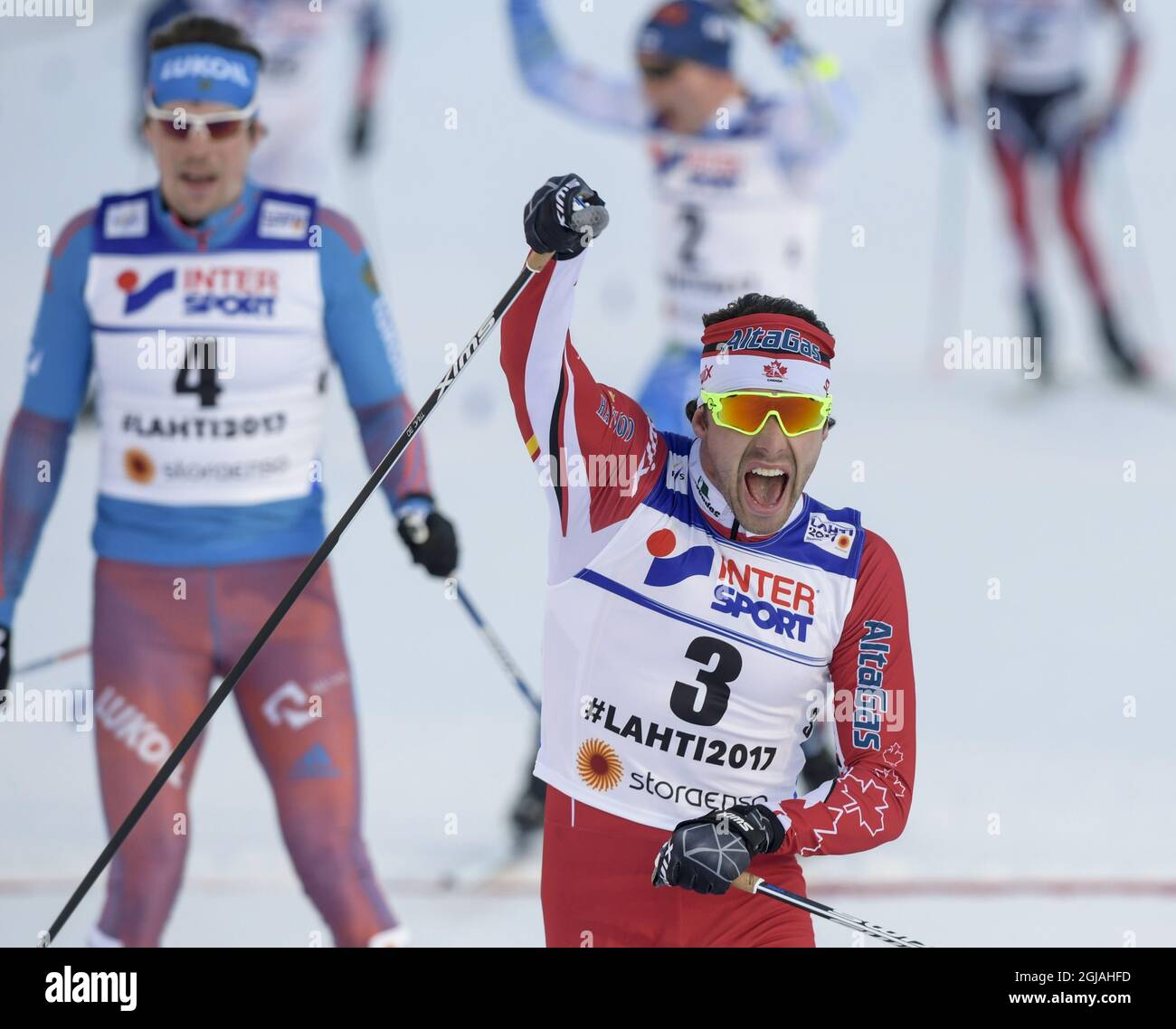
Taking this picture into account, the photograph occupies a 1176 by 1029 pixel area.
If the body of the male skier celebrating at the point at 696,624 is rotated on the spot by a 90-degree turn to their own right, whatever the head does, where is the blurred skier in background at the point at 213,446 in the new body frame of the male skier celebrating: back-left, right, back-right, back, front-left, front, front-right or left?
front-right

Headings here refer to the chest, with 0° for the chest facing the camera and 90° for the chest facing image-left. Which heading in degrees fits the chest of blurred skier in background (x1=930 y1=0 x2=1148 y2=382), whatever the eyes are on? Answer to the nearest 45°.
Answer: approximately 0°

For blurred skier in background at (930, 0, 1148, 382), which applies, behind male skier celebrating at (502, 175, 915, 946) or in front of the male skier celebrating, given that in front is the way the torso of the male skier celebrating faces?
behind

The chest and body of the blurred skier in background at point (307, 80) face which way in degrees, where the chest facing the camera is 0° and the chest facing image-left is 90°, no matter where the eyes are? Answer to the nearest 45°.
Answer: approximately 0°

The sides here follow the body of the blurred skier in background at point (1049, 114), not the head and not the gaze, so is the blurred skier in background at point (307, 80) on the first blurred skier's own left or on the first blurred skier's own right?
on the first blurred skier's own right

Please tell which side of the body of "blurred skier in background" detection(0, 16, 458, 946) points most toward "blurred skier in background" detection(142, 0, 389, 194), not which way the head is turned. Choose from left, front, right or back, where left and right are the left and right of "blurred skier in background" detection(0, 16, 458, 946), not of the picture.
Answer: back

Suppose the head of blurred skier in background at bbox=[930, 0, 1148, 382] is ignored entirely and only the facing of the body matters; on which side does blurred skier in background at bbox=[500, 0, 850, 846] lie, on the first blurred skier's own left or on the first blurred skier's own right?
on the first blurred skier's own right
